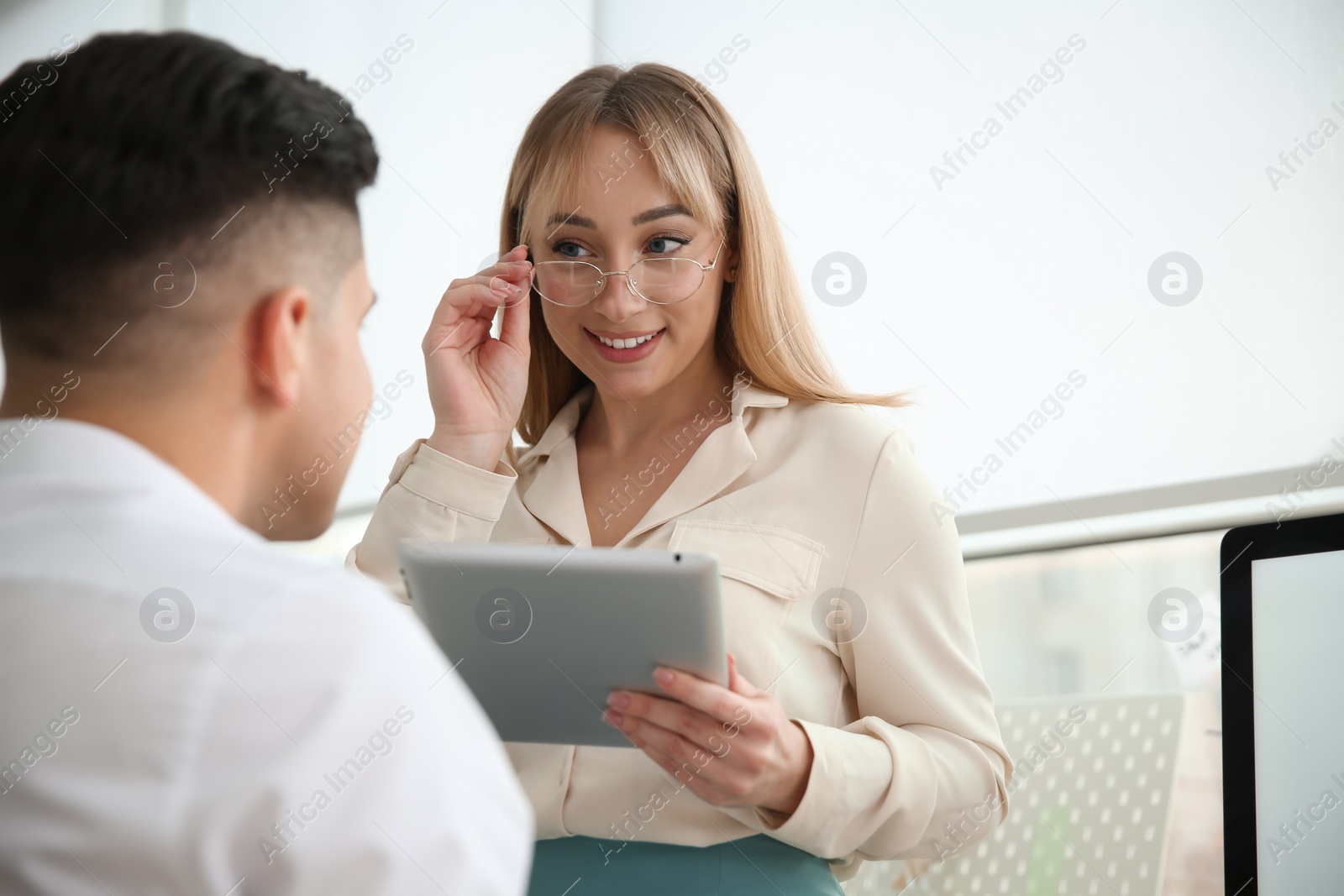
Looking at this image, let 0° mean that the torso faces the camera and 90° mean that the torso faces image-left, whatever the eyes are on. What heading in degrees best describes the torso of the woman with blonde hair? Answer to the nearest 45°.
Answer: approximately 45°

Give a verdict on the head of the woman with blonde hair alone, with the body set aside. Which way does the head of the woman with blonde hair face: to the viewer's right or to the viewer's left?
to the viewer's left

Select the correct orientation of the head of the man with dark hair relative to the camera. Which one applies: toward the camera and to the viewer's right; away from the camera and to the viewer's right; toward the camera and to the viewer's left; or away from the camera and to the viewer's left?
away from the camera and to the viewer's right

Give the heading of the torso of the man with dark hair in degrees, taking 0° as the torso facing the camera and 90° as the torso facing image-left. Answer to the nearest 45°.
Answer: approximately 225°

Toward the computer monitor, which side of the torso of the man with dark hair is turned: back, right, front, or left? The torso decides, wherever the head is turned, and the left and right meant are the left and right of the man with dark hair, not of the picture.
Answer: front
